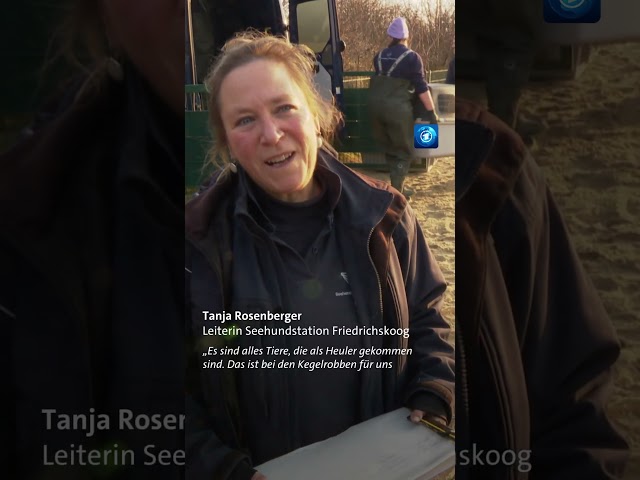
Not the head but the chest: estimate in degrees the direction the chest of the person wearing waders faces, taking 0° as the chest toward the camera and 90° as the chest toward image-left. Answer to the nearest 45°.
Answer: approximately 225°

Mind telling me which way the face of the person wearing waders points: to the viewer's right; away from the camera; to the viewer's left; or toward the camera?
away from the camera
